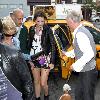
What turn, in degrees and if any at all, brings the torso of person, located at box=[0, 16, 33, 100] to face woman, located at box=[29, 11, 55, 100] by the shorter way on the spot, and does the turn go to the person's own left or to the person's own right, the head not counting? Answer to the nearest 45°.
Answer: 0° — they already face them

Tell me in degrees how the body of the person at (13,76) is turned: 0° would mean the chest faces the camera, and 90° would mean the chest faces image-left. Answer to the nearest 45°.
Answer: approximately 180°

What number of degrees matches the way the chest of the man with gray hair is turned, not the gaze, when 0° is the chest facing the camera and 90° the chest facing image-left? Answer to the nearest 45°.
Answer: approximately 90°

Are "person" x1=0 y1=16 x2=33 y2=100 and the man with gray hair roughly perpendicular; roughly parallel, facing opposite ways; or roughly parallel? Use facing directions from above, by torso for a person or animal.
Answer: roughly perpendicular

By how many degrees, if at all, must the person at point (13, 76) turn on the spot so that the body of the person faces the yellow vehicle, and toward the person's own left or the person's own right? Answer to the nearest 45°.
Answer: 0° — they already face it
